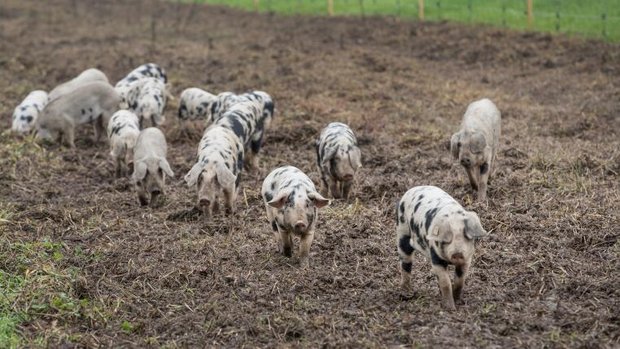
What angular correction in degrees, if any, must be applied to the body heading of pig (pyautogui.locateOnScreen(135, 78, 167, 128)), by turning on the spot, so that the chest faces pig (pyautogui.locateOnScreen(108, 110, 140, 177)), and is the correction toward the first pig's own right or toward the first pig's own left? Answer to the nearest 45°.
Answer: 0° — it already faces it

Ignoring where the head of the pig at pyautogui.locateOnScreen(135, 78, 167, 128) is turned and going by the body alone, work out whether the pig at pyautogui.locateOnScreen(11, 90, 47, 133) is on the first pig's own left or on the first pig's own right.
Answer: on the first pig's own right

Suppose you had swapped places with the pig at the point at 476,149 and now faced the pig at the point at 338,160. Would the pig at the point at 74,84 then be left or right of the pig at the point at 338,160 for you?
right

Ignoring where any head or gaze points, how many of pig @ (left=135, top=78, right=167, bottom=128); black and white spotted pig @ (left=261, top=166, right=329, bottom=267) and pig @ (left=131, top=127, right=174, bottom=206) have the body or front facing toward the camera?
3

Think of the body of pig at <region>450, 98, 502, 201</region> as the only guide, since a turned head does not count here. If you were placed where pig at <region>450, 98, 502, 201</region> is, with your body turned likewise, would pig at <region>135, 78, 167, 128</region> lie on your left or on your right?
on your right

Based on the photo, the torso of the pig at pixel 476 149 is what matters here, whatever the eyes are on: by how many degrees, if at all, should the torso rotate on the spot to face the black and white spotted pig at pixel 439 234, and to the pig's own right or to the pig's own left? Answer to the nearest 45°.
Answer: approximately 45° to the pig's own left

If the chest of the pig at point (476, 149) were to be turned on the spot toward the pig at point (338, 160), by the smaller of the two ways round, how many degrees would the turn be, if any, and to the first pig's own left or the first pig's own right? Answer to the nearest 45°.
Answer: approximately 45° to the first pig's own right

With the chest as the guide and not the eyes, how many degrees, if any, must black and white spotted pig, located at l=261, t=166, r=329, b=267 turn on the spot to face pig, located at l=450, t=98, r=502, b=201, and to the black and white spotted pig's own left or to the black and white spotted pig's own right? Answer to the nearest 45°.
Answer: approximately 135° to the black and white spotted pig's own left

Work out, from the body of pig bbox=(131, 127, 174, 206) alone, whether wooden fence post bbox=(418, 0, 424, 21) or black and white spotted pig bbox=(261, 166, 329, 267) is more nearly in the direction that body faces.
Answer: the black and white spotted pig

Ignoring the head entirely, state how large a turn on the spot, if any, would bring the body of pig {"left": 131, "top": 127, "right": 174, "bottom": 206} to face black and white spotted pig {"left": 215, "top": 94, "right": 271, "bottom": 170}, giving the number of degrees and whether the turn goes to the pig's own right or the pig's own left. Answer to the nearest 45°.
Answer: approximately 135° to the pig's own left

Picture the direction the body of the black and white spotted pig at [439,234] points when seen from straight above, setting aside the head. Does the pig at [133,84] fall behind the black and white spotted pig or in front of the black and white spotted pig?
behind
